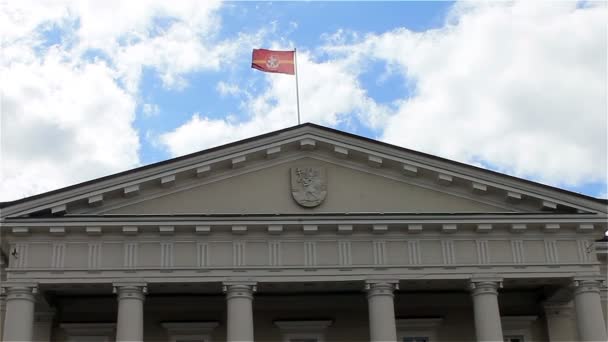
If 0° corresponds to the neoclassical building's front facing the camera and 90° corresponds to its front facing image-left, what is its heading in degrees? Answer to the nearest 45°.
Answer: approximately 0°
